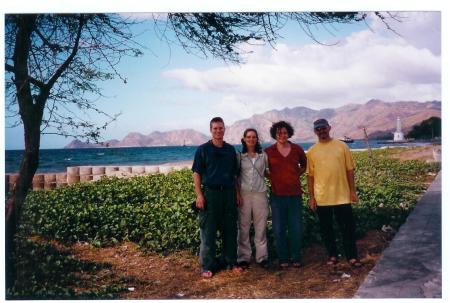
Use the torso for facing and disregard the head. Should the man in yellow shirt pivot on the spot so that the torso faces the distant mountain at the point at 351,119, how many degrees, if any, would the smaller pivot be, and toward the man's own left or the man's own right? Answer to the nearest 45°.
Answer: approximately 180°

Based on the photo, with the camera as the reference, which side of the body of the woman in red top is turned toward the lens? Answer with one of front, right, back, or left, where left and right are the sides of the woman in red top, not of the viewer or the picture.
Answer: front

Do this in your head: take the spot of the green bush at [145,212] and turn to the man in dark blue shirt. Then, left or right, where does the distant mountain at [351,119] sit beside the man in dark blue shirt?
left

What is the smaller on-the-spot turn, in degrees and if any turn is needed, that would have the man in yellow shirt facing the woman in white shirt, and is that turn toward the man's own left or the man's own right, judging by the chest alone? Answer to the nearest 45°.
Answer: approximately 90° to the man's own right

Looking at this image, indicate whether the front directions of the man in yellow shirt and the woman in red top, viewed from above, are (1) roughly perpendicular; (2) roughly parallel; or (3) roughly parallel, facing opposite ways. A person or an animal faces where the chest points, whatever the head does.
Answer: roughly parallel

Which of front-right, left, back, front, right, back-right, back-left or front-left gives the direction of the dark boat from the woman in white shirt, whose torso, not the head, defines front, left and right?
back-left

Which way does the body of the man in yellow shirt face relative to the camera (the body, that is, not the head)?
toward the camera
